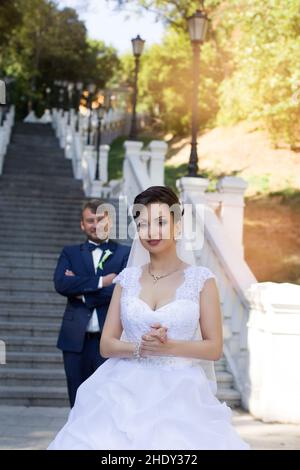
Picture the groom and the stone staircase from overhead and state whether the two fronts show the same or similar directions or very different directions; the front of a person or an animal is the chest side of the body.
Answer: same or similar directions

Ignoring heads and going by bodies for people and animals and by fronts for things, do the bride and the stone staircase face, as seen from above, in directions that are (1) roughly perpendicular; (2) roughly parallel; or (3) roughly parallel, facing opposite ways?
roughly parallel

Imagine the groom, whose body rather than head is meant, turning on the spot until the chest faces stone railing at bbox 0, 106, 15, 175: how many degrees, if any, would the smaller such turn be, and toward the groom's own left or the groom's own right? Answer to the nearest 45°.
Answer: approximately 180°

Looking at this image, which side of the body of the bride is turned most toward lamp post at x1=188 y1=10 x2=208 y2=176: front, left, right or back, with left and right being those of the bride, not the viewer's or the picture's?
back

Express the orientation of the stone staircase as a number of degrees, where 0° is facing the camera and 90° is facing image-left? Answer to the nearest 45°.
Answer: approximately 0°

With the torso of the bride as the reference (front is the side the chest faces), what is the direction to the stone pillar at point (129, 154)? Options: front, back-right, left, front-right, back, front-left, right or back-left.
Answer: back

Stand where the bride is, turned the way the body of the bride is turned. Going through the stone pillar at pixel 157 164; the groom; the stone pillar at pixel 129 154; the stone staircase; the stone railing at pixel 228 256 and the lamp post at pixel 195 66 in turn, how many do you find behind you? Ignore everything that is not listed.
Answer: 6

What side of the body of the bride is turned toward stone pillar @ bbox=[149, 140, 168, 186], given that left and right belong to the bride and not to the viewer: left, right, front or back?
back

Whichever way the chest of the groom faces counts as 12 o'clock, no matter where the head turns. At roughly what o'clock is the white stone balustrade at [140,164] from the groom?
The white stone balustrade is roughly at 6 o'clock from the groom.

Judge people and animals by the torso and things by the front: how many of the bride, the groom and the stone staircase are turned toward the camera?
3

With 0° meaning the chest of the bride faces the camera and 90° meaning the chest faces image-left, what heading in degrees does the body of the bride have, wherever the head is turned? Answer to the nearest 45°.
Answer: approximately 0°

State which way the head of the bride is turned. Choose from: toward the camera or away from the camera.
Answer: toward the camera

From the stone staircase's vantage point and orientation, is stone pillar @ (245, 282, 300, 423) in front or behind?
in front

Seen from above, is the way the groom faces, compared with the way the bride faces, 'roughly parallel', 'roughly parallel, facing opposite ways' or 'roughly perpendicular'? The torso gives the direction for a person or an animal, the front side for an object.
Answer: roughly parallel
